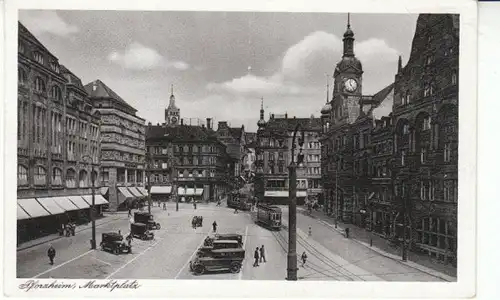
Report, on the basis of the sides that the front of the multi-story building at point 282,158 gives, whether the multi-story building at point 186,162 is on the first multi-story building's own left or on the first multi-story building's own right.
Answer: on the first multi-story building's own right

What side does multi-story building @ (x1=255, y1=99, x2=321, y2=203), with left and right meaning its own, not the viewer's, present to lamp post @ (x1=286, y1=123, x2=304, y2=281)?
front

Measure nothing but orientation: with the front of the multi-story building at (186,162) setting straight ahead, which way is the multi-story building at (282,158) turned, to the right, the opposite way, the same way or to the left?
the same way

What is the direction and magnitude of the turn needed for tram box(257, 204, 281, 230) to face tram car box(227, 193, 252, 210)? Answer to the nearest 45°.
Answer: approximately 180°

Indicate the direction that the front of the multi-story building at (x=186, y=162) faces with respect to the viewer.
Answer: facing the viewer

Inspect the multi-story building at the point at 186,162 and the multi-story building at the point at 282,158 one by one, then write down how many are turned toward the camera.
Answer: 2

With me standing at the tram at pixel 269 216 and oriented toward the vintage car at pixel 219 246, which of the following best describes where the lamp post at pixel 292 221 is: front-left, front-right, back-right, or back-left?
front-left

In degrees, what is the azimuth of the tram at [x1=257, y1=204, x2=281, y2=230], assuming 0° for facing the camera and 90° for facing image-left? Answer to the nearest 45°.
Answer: approximately 315°

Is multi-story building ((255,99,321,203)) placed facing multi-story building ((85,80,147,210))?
no

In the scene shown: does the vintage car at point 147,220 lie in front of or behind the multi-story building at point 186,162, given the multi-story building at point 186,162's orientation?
in front

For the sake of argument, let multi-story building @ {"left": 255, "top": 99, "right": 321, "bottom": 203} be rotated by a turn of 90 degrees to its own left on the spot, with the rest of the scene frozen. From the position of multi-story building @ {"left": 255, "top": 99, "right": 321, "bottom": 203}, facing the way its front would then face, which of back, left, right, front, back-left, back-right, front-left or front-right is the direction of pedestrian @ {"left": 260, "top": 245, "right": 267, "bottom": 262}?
right

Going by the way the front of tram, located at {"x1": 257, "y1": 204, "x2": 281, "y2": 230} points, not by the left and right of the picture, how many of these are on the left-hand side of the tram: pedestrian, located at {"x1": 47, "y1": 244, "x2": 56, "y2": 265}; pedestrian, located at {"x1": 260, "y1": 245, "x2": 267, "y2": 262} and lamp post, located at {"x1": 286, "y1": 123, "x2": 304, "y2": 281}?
0

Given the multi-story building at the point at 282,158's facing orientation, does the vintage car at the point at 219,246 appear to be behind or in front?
in front

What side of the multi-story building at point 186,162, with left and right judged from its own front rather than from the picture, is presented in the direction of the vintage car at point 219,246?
front

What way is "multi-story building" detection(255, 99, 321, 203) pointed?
toward the camera
